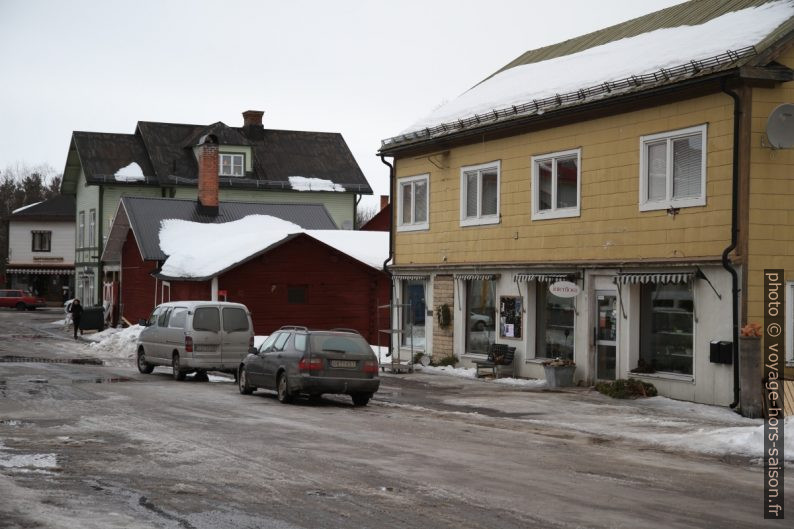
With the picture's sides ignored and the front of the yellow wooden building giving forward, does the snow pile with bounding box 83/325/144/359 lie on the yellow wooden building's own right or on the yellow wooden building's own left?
on the yellow wooden building's own right

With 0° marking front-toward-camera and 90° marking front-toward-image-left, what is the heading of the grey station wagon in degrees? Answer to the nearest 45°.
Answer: approximately 135°

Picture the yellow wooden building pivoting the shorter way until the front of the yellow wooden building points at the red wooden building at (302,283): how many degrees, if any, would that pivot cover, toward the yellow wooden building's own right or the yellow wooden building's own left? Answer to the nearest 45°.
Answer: approximately 90° to the yellow wooden building's own right

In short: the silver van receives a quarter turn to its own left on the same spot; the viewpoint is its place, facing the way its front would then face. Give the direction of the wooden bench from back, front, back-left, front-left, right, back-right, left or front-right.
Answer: back-left

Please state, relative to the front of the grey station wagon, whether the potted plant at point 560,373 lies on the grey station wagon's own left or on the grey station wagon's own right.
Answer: on the grey station wagon's own right

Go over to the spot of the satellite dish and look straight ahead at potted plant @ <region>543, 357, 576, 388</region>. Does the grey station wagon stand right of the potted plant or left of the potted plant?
left

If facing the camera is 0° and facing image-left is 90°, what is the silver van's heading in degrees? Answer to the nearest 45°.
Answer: approximately 135°

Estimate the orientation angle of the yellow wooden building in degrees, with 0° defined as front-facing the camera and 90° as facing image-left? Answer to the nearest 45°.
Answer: approximately 45°

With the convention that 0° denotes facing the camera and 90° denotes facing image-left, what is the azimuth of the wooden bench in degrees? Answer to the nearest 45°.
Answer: approximately 45°

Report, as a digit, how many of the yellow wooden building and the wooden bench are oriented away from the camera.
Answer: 0
